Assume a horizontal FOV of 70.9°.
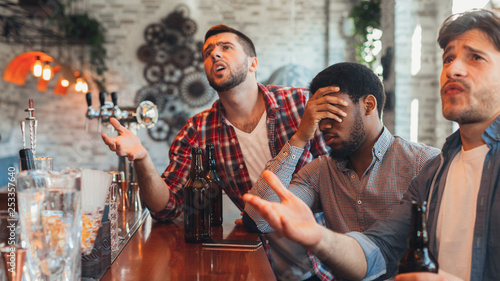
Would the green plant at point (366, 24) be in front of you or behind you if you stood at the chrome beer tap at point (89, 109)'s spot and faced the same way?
behind

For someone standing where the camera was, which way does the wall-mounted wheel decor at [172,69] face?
facing the viewer

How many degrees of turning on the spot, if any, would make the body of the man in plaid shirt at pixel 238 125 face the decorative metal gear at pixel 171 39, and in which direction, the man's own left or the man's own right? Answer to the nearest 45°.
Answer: approximately 135° to the man's own right

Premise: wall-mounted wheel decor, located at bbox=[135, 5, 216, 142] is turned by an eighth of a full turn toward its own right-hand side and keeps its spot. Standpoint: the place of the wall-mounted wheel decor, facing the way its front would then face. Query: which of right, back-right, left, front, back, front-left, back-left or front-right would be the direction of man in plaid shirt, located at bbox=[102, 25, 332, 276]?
front-left

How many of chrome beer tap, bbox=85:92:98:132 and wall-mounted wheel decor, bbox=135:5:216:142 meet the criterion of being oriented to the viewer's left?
1

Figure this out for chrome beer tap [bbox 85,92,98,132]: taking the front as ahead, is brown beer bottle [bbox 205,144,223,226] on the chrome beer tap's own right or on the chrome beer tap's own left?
on the chrome beer tap's own left

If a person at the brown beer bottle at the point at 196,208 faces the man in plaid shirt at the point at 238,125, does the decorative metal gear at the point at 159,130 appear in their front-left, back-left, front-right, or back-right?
front-left

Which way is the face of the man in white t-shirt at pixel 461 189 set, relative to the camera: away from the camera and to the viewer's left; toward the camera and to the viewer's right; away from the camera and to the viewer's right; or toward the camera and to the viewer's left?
toward the camera and to the viewer's left

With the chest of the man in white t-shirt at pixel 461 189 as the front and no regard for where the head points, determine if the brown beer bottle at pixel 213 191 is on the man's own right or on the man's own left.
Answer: on the man's own right

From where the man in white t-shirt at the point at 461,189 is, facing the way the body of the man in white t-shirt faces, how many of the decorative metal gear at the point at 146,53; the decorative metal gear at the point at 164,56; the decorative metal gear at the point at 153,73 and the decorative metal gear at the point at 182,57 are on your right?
4

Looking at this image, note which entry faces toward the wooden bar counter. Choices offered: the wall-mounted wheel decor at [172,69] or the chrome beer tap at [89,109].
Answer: the wall-mounted wheel decor

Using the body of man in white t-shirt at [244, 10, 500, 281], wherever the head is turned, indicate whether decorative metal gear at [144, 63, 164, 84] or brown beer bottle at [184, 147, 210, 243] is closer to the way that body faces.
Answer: the brown beer bottle

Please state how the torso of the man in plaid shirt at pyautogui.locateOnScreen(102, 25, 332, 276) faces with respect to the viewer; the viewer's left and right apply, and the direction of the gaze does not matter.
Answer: facing the viewer and to the left of the viewer

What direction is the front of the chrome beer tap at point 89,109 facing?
to the viewer's left
